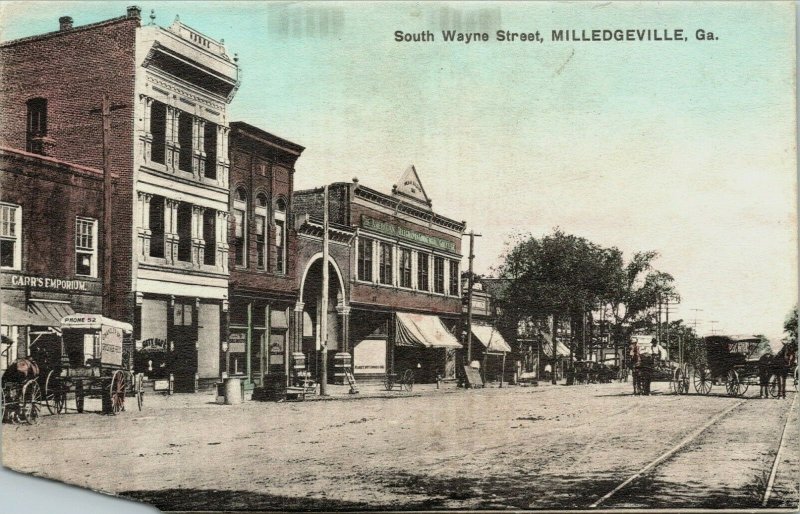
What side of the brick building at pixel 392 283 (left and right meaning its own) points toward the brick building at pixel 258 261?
right

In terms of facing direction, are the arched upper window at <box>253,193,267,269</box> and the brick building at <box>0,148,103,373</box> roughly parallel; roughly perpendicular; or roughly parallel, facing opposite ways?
roughly parallel

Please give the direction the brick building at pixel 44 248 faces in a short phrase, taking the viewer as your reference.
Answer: facing the viewer and to the right of the viewer

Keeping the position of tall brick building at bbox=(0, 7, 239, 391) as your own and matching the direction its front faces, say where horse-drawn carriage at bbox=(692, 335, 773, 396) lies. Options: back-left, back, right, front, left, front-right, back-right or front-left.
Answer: front-left

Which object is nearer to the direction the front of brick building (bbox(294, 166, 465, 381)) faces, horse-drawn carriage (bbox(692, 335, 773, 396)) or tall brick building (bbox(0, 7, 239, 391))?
the horse-drawn carriage

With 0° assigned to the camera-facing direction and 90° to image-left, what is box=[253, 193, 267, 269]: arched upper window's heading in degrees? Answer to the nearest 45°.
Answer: approximately 315°

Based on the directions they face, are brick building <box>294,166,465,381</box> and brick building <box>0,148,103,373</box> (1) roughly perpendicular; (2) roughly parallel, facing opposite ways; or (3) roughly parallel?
roughly parallel

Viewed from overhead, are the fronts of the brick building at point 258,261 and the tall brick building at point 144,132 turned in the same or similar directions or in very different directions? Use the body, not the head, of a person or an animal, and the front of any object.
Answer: same or similar directions

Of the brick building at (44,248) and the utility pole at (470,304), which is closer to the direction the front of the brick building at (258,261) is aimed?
the utility pole

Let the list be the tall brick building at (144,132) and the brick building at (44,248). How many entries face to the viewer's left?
0

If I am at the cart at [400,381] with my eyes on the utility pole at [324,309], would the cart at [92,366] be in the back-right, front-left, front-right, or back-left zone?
front-left

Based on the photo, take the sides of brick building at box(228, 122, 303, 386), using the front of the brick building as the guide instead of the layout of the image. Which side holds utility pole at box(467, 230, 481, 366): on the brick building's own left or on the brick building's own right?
on the brick building's own left

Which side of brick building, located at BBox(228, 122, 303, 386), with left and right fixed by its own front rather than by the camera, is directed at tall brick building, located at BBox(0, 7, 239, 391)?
right

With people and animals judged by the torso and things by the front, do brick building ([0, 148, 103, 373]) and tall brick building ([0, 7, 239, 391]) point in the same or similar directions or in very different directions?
same or similar directions

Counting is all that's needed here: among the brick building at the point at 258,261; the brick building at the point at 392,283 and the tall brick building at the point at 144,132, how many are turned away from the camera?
0
